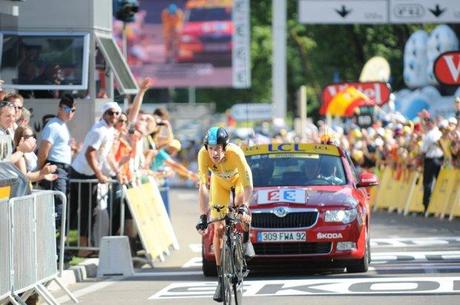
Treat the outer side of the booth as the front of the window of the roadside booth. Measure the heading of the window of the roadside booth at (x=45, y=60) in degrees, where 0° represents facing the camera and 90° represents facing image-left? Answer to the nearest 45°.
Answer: approximately 0°

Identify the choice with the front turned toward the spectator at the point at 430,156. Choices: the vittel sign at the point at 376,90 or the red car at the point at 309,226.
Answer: the vittel sign

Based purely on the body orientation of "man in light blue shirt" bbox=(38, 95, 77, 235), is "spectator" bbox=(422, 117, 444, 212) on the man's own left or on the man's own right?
on the man's own left

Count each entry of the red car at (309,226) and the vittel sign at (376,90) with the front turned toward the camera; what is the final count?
2

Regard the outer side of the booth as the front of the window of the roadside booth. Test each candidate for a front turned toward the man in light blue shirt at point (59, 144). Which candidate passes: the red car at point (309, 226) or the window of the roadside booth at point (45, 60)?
the window of the roadside booth

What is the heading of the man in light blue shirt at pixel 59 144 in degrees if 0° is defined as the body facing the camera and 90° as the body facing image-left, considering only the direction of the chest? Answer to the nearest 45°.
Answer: approximately 315°
